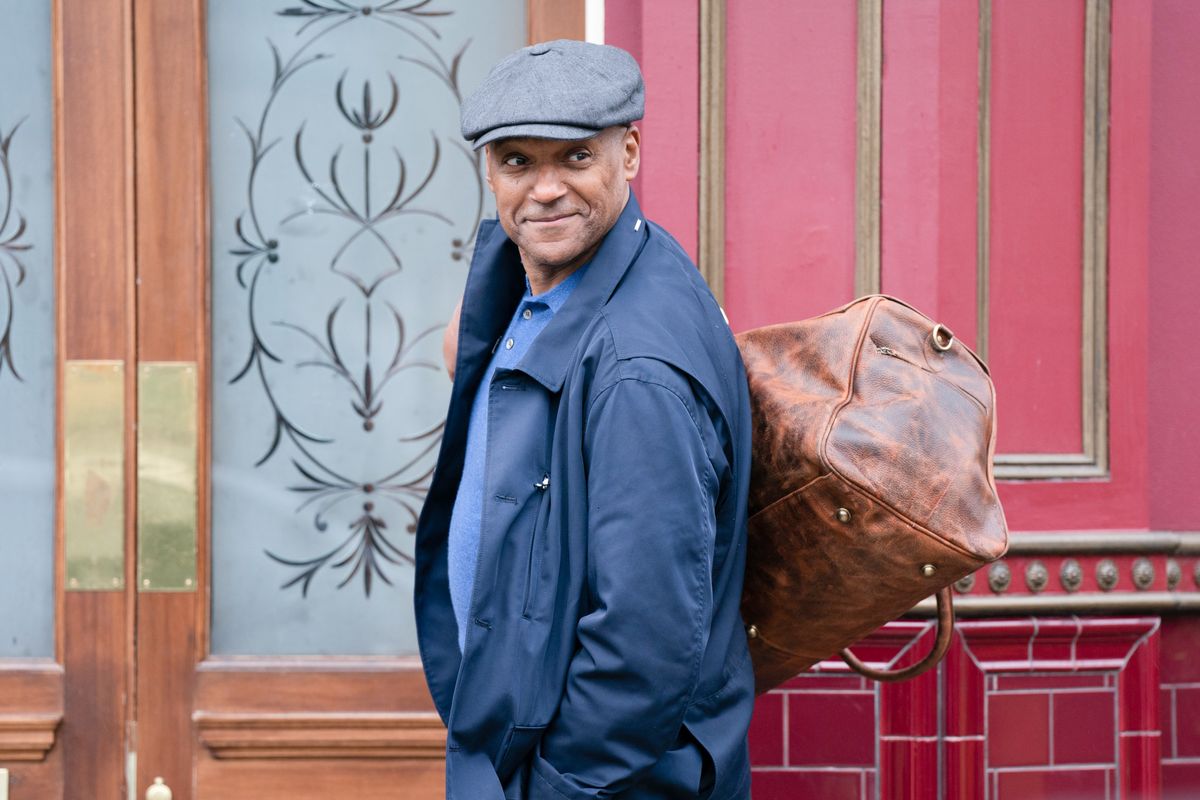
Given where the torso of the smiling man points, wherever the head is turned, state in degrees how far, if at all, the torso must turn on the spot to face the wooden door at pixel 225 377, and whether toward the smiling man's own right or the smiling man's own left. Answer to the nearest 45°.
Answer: approximately 90° to the smiling man's own right

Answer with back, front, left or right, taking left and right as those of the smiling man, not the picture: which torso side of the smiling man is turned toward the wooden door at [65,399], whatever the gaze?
right

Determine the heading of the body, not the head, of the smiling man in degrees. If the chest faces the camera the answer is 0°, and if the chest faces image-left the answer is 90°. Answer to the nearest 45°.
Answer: approximately 45°
